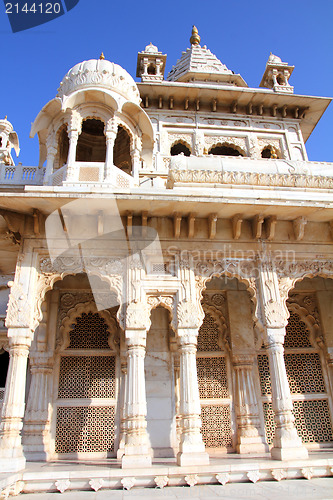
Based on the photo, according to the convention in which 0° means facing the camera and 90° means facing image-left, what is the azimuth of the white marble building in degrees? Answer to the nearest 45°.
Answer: approximately 0°
